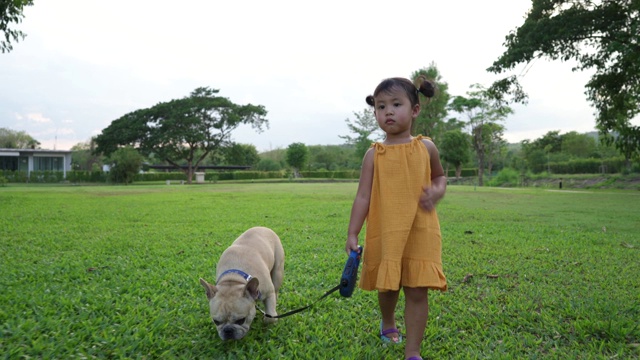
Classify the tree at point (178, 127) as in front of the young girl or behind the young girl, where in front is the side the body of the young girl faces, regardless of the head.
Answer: behind

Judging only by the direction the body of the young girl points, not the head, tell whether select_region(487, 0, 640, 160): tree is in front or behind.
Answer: behind

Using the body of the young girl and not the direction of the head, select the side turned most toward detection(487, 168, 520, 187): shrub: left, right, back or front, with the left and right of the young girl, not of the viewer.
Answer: back

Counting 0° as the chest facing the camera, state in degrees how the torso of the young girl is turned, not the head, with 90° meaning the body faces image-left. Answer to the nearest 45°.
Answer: approximately 0°

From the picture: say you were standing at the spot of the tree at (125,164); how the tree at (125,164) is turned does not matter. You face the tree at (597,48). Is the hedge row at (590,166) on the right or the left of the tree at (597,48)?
left

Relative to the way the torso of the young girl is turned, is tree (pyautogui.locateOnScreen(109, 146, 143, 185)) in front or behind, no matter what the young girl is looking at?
behind
